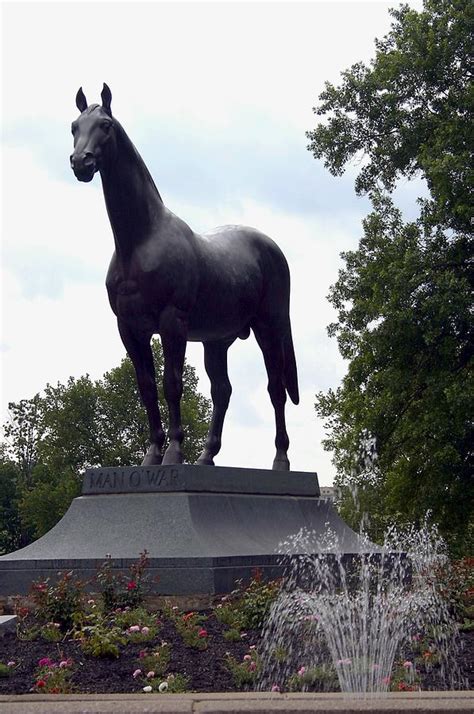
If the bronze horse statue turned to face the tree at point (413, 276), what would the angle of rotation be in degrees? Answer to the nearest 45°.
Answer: approximately 180°

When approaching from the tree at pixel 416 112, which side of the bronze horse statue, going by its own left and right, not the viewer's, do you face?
back

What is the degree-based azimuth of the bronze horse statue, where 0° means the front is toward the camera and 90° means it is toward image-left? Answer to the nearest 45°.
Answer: approximately 45°

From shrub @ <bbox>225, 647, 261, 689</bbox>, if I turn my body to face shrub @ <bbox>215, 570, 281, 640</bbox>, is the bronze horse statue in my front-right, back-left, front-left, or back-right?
front-left

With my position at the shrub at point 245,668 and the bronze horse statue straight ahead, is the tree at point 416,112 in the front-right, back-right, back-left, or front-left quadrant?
front-right
